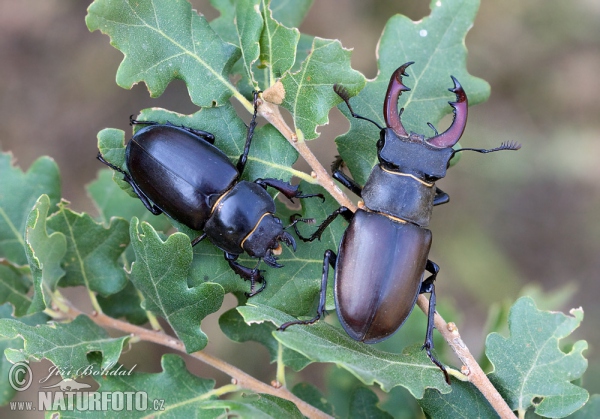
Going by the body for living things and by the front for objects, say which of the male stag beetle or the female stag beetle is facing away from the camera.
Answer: the male stag beetle

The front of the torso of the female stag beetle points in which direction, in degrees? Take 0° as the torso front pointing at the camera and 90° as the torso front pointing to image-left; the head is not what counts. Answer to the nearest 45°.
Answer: approximately 315°

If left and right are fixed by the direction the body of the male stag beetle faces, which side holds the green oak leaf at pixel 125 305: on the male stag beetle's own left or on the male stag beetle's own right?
on the male stag beetle's own left

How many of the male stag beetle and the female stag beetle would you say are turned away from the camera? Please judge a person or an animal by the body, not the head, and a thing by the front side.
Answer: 1

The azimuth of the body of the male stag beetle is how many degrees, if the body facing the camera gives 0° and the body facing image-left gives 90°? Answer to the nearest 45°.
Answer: approximately 180°
